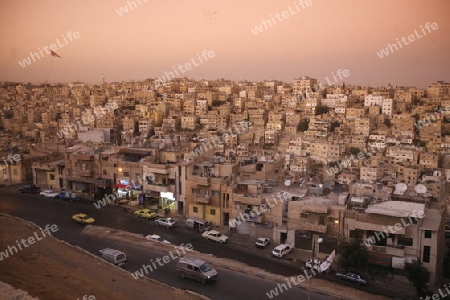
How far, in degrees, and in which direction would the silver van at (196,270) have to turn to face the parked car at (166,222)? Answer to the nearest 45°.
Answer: approximately 135° to its left
